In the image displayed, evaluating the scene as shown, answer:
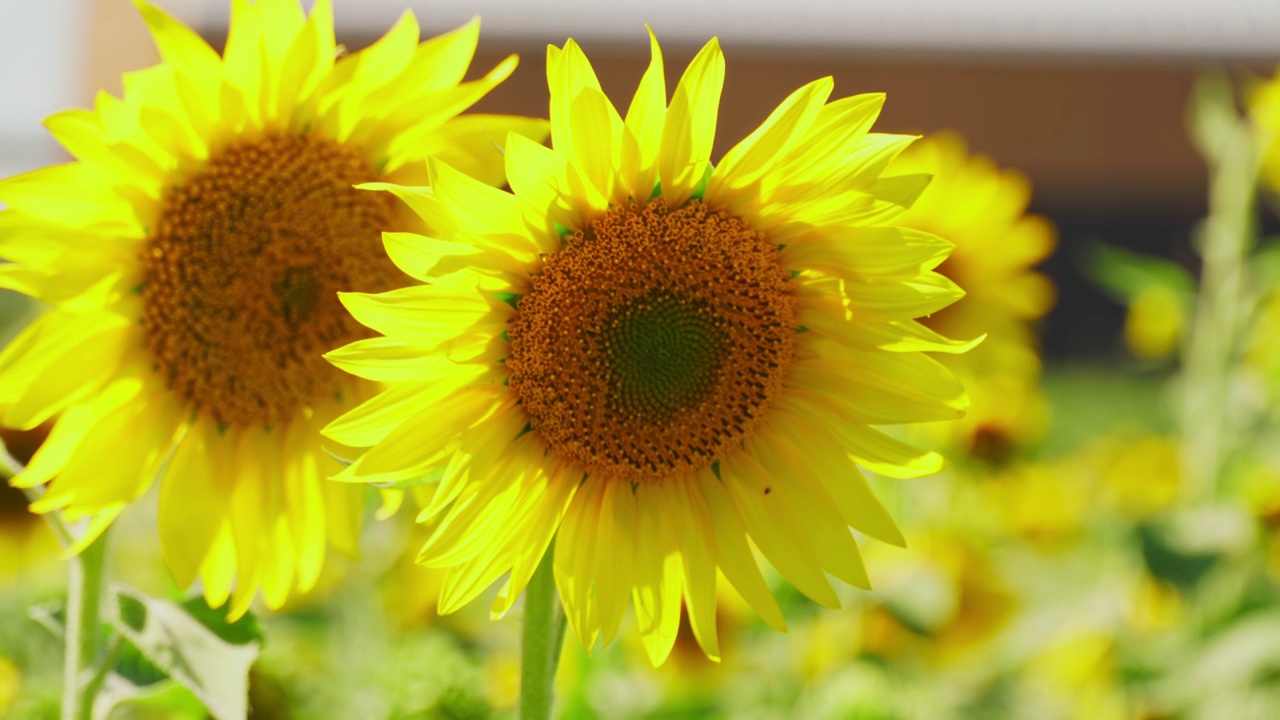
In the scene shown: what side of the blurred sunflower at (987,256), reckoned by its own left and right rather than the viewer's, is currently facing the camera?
front

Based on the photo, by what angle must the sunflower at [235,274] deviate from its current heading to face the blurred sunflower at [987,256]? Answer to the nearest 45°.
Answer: approximately 135° to its left

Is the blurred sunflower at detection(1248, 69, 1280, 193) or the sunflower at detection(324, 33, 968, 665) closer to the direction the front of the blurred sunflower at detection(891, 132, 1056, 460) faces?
the sunflower

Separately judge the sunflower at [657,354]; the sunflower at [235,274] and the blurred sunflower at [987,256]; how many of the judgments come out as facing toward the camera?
3

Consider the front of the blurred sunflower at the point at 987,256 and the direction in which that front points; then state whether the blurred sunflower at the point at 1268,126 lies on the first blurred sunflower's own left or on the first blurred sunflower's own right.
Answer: on the first blurred sunflower's own left

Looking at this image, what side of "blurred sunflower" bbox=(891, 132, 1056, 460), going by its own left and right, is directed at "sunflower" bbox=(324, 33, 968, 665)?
front

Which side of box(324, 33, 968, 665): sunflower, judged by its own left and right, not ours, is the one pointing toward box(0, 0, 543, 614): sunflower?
right

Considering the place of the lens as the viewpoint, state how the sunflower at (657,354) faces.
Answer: facing the viewer

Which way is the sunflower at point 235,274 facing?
toward the camera

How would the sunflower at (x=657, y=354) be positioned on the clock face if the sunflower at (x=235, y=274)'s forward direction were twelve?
the sunflower at (x=657, y=354) is roughly at 10 o'clock from the sunflower at (x=235, y=274).
